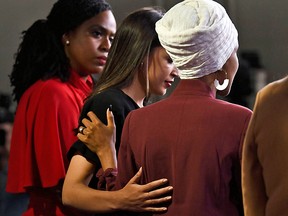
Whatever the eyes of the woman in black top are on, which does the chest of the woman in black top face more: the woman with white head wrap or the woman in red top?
the woman with white head wrap

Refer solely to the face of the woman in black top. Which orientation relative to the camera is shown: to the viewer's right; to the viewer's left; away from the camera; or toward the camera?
to the viewer's right

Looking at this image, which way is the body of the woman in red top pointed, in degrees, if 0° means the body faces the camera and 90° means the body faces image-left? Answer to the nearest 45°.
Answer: approximately 270°
